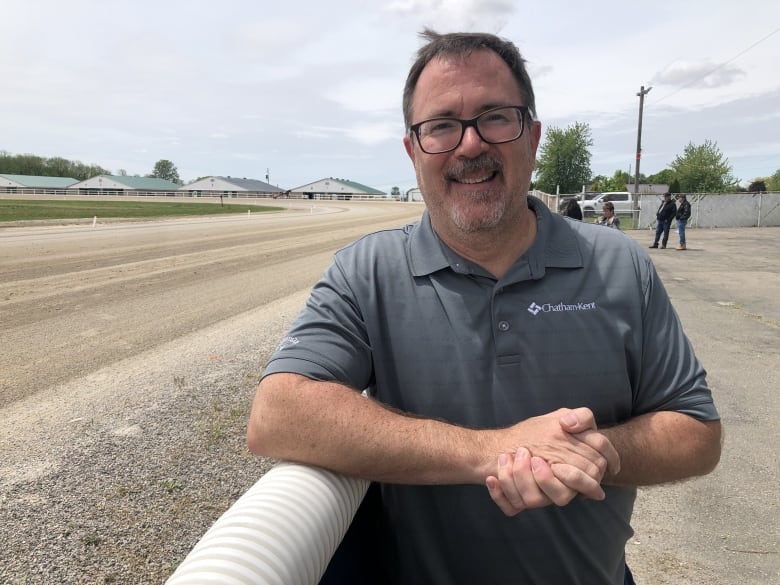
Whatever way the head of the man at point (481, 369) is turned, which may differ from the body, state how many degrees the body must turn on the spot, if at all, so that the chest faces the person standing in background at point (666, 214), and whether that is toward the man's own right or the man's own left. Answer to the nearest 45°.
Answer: approximately 180°

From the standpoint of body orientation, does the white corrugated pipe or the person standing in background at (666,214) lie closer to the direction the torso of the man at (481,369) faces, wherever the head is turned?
the white corrugated pipe

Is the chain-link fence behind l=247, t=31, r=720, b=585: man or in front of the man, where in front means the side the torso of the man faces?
behind

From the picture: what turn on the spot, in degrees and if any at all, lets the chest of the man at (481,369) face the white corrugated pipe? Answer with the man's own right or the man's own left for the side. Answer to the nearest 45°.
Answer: approximately 45° to the man's own right

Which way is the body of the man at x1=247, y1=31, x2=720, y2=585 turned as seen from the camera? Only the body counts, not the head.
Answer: toward the camera

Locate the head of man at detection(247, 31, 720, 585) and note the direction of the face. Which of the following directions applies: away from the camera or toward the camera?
toward the camera
